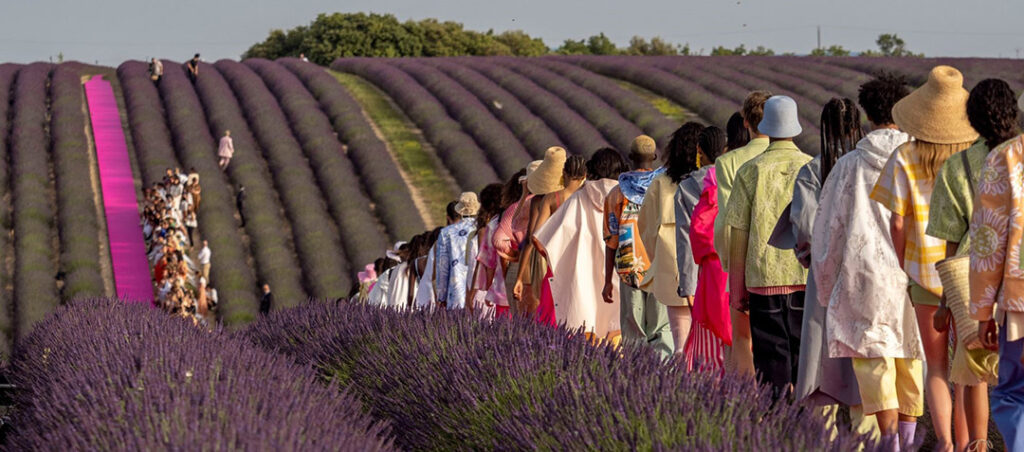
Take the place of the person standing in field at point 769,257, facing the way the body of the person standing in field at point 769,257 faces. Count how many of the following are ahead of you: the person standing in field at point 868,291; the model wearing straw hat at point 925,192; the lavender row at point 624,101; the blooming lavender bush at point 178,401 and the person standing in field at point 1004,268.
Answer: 1

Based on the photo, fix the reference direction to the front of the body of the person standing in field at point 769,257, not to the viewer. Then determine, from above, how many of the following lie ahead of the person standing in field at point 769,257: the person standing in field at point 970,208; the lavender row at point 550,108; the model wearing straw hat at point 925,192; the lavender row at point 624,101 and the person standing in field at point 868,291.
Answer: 2

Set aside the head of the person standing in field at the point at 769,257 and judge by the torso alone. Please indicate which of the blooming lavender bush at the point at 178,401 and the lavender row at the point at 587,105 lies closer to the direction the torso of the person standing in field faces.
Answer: the lavender row

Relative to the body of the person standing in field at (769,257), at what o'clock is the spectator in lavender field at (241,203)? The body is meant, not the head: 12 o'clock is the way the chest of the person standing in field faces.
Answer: The spectator in lavender field is roughly at 11 o'clock from the person standing in field.

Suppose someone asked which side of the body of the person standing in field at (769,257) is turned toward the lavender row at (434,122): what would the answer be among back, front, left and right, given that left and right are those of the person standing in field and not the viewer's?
front

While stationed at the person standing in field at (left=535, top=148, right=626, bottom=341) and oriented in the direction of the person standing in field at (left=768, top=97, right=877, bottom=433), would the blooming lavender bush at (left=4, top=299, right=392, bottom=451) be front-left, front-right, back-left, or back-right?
front-right

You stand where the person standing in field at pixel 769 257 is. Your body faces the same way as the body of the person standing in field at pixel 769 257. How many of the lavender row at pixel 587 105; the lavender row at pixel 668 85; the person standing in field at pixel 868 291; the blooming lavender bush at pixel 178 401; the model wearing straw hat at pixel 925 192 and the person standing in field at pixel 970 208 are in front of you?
2

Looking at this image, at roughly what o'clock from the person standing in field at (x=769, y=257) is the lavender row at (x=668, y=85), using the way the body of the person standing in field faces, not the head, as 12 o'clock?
The lavender row is roughly at 12 o'clock from the person standing in field.

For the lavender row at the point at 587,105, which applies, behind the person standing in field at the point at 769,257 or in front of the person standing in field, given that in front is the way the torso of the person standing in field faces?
in front

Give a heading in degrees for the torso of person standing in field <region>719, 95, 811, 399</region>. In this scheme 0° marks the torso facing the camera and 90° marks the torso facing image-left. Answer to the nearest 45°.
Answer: approximately 180°

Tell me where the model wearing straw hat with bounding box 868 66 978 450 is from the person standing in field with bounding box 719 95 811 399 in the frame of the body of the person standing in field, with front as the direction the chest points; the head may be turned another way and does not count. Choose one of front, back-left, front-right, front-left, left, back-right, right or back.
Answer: back-right

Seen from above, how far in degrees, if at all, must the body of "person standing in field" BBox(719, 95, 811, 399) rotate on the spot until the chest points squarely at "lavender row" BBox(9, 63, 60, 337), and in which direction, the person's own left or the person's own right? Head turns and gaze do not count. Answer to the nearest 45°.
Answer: approximately 45° to the person's own left

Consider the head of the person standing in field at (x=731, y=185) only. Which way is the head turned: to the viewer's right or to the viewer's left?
to the viewer's left

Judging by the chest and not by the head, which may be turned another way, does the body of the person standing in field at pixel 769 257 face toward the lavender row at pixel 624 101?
yes
